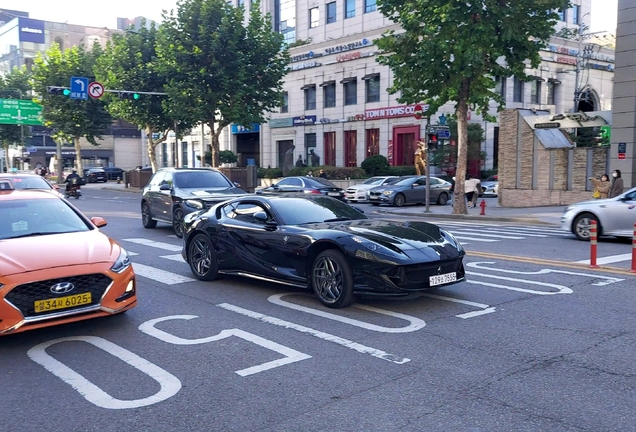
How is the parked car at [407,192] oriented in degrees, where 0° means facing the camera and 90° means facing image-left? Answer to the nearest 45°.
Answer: approximately 45°

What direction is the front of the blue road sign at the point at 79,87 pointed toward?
toward the camera

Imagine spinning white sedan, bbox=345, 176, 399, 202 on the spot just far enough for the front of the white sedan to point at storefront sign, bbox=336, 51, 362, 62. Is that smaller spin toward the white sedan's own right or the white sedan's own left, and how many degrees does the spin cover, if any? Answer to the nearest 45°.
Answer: approximately 135° to the white sedan's own right

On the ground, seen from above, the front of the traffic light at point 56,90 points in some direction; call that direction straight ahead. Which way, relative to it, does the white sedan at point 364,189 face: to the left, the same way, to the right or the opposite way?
to the right

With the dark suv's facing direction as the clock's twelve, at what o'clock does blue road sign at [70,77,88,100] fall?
The blue road sign is roughly at 7 o'clock from the dark suv.

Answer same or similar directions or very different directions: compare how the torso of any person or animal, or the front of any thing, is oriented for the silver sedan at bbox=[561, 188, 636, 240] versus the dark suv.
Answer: very different directions

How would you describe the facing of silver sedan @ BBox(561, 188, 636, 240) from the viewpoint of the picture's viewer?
facing to the left of the viewer

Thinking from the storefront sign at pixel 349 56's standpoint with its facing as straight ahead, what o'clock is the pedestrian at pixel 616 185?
The pedestrian is roughly at 10 o'clock from the storefront sign.

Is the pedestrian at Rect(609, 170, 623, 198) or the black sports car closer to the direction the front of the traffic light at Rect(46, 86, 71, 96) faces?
the black sports car

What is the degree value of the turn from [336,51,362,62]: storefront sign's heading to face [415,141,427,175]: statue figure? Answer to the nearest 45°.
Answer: approximately 90° to its left

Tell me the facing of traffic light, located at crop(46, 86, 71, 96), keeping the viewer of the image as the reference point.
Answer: facing the viewer

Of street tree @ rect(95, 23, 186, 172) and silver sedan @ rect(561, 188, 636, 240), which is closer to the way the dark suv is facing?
the silver sedan

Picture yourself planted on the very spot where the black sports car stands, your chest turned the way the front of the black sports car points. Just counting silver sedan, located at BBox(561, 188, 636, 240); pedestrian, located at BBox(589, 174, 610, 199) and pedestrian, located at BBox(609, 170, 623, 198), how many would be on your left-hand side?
3
